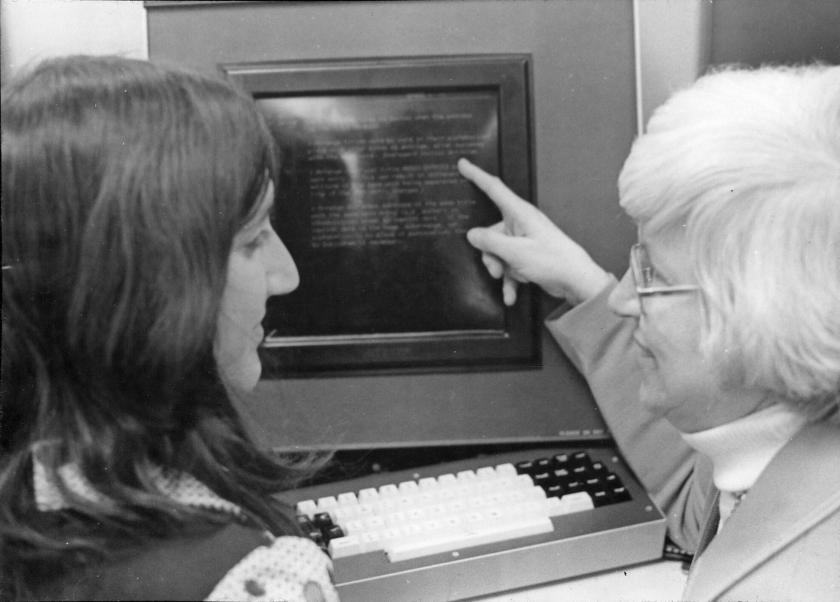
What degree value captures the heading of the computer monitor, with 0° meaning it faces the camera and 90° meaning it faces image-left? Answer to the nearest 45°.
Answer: approximately 0°

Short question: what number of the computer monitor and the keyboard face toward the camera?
2

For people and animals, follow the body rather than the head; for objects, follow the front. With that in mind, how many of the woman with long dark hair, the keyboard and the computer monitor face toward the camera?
2

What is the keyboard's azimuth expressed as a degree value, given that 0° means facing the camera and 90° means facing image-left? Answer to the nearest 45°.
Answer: approximately 0°

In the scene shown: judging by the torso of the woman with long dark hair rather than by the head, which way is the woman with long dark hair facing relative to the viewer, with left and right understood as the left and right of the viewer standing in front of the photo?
facing away from the viewer and to the right of the viewer
